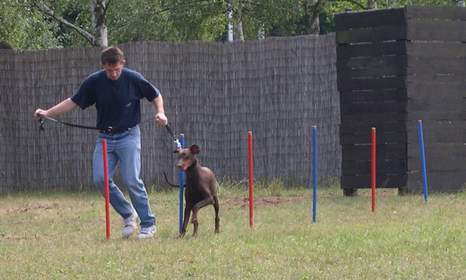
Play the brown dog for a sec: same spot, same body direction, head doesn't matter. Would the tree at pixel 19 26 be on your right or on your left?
on your right

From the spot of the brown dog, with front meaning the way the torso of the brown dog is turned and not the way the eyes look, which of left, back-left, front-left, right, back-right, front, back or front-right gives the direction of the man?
front-right

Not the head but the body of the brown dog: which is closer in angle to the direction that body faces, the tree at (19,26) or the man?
the man

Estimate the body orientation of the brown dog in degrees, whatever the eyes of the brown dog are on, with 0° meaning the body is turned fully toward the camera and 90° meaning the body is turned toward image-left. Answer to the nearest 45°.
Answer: approximately 45°

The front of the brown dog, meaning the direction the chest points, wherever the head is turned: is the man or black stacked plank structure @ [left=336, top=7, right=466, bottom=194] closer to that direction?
the man

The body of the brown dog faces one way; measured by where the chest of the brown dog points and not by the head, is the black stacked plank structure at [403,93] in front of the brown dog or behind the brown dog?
behind

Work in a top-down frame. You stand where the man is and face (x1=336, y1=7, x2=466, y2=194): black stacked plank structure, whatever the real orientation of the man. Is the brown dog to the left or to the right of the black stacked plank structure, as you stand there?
right
